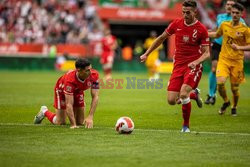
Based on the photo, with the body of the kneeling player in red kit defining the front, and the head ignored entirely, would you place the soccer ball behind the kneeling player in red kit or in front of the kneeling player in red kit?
in front

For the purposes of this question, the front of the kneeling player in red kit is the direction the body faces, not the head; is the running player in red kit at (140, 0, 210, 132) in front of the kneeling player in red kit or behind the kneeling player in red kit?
in front

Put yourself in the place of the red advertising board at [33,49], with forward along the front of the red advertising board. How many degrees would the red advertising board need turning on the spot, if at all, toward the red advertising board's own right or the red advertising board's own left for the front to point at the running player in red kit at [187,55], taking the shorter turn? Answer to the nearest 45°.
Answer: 0° — it already faces them

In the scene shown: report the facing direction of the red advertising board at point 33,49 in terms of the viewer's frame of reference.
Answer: facing the viewer

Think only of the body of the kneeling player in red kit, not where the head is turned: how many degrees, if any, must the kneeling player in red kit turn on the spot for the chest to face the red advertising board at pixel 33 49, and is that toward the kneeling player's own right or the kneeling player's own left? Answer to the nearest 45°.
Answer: approximately 135° to the kneeling player's own left

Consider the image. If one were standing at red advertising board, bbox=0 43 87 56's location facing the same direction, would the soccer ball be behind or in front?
in front

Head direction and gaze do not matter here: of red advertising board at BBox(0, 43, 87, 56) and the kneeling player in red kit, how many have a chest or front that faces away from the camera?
0

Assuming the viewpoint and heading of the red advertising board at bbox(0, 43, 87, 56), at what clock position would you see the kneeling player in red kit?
The kneeling player in red kit is roughly at 12 o'clock from the red advertising board.

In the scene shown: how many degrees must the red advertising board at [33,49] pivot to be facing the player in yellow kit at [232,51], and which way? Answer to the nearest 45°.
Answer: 0° — it already faces them

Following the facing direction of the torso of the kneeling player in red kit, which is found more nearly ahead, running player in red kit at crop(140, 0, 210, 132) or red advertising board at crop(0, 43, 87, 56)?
the running player in red kit

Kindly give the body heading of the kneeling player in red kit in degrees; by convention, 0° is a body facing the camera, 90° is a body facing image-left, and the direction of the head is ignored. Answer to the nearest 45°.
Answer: approximately 315°
